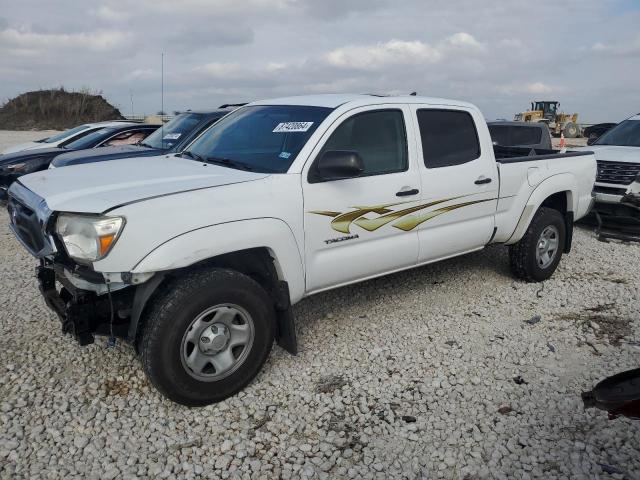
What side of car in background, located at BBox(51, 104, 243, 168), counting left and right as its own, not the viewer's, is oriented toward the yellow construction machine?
back

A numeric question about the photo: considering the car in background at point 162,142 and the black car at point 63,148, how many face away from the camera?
0

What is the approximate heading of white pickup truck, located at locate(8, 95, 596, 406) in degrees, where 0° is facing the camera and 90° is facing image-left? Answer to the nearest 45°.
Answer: approximately 45°

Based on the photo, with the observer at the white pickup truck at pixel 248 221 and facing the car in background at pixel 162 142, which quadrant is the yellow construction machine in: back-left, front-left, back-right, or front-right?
front-right

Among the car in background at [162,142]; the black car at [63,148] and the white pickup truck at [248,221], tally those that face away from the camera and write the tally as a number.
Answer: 0

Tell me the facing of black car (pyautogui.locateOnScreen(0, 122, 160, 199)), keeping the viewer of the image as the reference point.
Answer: facing the viewer and to the left of the viewer

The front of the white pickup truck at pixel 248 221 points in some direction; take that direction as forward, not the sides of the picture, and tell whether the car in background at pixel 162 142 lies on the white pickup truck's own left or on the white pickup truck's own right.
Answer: on the white pickup truck's own right

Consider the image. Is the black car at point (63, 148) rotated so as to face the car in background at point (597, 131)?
no

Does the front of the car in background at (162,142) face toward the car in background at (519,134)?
no

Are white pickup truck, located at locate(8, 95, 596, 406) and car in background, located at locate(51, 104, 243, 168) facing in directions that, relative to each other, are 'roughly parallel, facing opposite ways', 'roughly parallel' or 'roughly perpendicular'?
roughly parallel

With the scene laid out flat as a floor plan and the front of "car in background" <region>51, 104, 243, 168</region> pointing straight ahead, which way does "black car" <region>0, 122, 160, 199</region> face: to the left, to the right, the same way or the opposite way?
the same way

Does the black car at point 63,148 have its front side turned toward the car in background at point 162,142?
no

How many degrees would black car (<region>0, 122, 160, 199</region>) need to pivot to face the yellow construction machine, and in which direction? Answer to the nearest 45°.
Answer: approximately 180°

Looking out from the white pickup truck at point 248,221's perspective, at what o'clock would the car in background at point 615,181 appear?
The car in background is roughly at 6 o'clock from the white pickup truck.

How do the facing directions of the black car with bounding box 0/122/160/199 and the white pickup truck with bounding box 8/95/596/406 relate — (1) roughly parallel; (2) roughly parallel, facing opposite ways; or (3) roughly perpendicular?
roughly parallel
